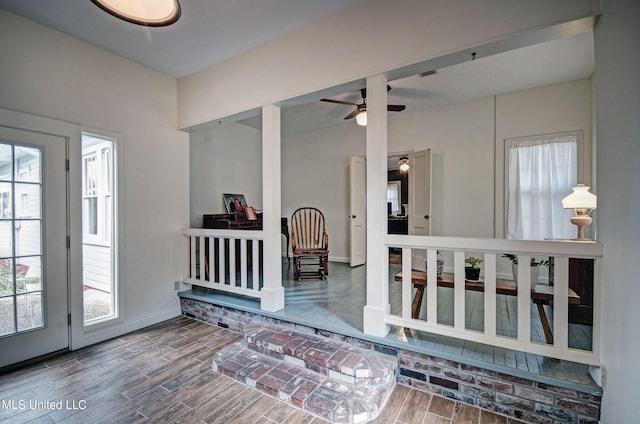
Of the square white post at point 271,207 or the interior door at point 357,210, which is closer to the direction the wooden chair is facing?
the square white post

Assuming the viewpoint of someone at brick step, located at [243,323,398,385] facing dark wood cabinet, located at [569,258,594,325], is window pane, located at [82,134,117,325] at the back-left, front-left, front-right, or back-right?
back-left

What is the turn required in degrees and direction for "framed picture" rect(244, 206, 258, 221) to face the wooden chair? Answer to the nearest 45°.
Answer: approximately 45° to its left

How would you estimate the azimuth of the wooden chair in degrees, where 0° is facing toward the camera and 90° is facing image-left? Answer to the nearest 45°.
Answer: approximately 0°

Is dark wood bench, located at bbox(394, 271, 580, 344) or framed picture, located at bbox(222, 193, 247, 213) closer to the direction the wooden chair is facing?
the dark wood bench

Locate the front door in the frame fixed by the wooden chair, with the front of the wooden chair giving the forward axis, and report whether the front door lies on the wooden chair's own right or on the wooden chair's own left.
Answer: on the wooden chair's own right
